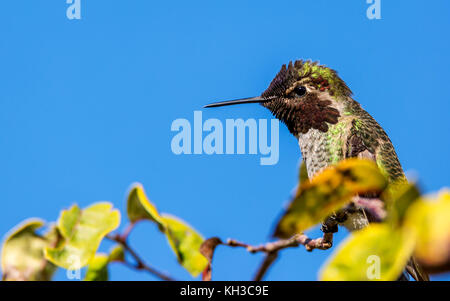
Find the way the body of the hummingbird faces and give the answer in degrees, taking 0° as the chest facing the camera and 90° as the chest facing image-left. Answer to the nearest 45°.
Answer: approximately 90°

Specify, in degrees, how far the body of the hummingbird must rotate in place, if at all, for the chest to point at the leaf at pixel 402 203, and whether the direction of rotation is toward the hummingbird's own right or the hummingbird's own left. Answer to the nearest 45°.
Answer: approximately 90° to the hummingbird's own left

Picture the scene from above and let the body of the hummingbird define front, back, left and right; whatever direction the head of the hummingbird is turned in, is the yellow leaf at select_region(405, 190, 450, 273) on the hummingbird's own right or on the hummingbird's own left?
on the hummingbird's own left
